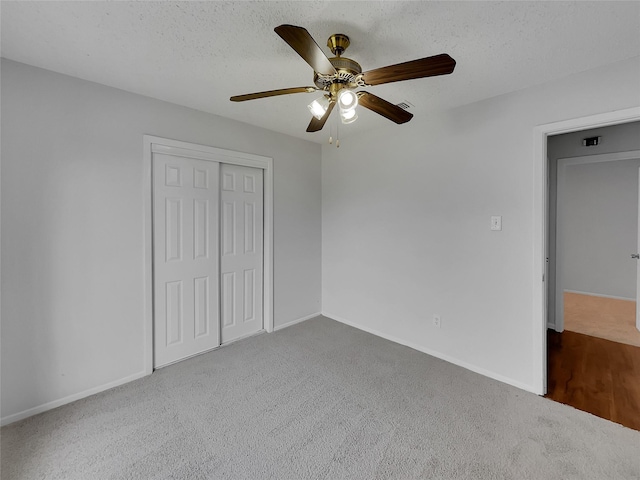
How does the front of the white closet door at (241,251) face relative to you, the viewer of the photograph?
facing the viewer and to the right of the viewer

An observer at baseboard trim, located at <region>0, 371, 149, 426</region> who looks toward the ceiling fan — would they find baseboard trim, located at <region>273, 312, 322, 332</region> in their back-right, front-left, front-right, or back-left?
front-left

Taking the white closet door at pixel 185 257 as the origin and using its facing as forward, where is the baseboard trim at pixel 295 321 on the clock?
The baseboard trim is roughly at 10 o'clock from the white closet door.

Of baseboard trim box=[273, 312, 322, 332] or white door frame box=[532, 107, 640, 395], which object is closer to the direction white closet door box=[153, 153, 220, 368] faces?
the white door frame

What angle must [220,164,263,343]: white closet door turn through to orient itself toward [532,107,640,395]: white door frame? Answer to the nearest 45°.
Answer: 0° — it already faces it

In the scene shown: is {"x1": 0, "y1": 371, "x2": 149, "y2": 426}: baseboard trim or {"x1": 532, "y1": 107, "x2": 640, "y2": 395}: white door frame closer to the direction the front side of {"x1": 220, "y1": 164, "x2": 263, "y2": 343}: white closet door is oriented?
the white door frame

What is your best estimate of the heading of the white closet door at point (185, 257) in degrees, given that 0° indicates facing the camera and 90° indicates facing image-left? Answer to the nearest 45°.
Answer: approximately 315°

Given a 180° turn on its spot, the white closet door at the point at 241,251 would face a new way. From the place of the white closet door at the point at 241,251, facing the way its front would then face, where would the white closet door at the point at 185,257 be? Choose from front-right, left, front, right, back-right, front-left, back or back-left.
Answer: left

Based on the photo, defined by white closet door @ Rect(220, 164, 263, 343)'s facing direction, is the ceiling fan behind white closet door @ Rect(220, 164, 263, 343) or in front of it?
in front

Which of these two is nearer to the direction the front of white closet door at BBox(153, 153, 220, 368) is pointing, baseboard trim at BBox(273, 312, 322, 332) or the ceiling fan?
the ceiling fan

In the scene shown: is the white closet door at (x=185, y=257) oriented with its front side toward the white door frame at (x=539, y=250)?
yes

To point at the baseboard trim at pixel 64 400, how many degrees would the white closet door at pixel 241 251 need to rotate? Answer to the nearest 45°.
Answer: approximately 90° to its right
